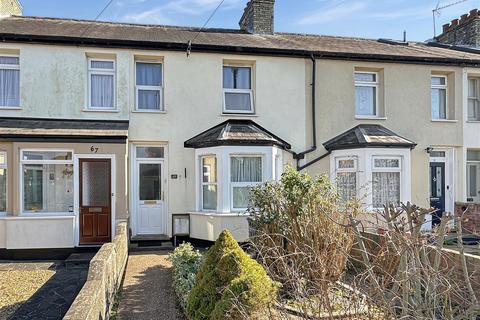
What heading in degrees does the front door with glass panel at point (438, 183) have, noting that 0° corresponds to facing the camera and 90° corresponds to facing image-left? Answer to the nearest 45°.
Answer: approximately 0°

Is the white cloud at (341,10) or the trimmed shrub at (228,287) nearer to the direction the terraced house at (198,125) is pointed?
the trimmed shrub

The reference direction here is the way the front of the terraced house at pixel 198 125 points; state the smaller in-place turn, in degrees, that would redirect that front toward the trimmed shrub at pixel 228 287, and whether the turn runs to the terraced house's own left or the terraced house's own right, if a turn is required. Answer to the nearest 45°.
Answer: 0° — it already faces it

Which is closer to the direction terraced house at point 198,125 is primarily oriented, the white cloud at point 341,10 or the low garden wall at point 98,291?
the low garden wall

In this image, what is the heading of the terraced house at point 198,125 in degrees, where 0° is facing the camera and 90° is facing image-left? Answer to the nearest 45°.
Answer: approximately 0°

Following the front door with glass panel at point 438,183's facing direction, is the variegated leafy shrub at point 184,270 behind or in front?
in front

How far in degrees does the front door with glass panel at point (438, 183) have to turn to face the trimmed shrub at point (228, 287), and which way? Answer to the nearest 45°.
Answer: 0° — it already faces it
